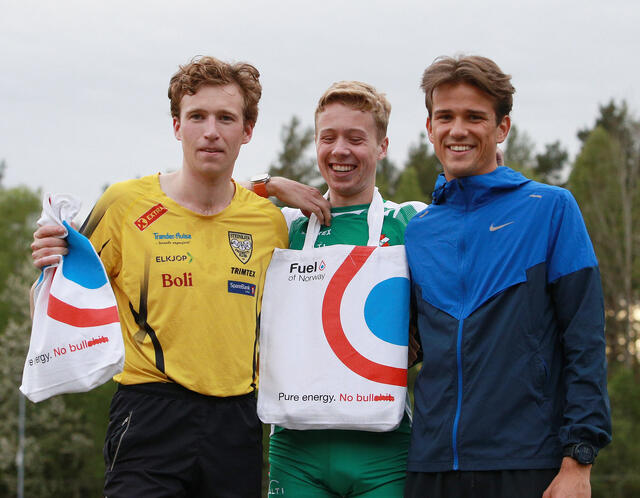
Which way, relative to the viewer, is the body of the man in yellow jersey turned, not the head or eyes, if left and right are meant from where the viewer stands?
facing the viewer

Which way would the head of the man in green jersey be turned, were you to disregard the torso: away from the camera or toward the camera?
toward the camera

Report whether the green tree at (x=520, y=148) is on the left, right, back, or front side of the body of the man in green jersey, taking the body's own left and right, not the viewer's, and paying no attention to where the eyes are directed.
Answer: back

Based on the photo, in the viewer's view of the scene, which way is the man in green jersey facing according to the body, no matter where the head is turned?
toward the camera

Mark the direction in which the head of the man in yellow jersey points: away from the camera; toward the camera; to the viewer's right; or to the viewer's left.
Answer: toward the camera

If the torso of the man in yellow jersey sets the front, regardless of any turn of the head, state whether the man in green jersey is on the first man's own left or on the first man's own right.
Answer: on the first man's own left

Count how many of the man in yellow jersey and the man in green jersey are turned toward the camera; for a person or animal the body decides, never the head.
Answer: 2

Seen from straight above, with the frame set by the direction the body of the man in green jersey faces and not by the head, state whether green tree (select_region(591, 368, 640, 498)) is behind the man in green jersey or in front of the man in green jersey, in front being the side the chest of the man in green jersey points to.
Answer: behind

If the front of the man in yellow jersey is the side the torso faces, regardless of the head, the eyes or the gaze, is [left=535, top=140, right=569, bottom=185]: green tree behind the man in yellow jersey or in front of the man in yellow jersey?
behind

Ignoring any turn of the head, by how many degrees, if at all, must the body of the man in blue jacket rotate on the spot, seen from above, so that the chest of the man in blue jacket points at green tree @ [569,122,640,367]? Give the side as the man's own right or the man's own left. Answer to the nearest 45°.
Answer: approximately 135° to the man's own right

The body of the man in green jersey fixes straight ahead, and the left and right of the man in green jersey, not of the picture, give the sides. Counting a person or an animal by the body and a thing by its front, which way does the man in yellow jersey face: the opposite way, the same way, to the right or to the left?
the same way

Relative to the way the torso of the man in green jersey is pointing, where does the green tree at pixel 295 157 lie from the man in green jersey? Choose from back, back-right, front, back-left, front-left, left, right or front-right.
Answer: back

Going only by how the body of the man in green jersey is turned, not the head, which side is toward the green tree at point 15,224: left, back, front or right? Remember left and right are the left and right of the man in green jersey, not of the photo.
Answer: back
